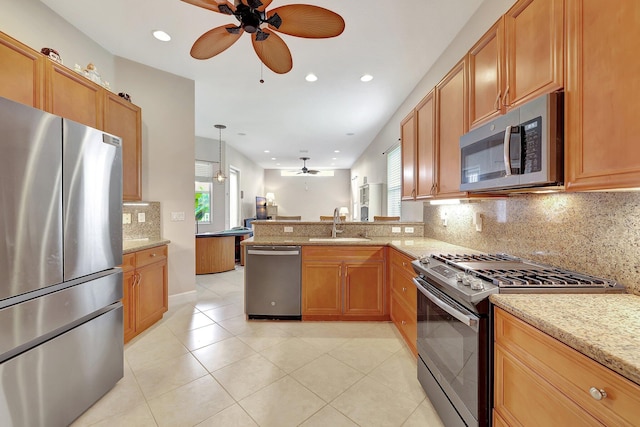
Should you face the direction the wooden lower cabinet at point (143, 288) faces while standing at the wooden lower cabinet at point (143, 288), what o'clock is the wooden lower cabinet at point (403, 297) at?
the wooden lower cabinet at point (403, 297) is roughly at 12 o'clock from the wooden lower cabinet at point (143, 288).

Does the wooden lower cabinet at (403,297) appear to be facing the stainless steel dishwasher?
yes

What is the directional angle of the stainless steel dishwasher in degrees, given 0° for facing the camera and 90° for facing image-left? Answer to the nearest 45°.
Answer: approximately 0°

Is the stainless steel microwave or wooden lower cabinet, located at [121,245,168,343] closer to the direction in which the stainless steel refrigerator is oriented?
the stainless steel microwave

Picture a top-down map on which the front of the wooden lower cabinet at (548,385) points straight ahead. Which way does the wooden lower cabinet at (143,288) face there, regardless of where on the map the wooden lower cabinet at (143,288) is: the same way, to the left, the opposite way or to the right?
the opposite way

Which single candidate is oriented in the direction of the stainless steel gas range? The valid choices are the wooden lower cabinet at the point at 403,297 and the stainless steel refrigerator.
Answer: the stainless steel refrigerator

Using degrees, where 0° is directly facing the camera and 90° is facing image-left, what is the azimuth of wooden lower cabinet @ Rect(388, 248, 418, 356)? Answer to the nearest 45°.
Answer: approximately 90°

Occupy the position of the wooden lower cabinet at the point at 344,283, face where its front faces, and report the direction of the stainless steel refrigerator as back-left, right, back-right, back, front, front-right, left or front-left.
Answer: front-right
